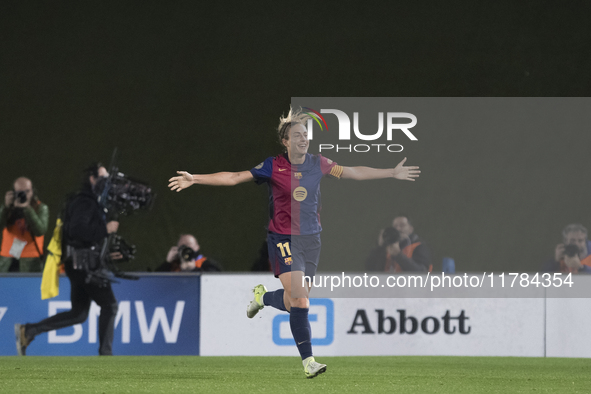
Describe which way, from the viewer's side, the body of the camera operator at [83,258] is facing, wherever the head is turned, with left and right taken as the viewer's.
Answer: facing to the right of the viewer

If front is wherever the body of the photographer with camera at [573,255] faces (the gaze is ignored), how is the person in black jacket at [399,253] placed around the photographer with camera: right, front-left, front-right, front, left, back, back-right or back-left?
right

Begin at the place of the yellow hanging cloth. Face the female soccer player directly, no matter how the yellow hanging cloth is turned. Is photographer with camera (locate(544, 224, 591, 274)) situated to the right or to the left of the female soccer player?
left

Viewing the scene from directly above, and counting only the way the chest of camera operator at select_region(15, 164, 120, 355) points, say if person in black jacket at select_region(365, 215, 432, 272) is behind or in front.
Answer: in front

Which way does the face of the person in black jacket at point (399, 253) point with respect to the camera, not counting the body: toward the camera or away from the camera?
toward the camera

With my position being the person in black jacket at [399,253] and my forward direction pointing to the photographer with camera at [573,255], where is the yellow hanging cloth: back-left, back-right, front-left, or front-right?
back-right

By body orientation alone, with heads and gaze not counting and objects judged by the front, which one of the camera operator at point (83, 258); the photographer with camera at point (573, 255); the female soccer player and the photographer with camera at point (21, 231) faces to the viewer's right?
the camera operator

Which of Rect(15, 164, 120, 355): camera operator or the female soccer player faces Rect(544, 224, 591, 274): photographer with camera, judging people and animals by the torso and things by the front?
the camera operator

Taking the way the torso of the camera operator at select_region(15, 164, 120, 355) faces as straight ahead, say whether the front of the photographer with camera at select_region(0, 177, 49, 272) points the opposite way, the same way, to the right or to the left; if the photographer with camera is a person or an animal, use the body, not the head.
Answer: to the right

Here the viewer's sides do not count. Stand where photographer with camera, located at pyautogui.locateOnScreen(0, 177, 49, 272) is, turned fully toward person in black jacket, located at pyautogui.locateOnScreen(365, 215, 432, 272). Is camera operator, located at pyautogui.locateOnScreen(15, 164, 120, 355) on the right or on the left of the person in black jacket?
right

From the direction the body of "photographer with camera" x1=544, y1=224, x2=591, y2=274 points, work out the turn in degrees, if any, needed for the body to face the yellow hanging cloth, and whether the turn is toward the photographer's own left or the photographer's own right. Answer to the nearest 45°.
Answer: approximately 45° to the photographer's own right

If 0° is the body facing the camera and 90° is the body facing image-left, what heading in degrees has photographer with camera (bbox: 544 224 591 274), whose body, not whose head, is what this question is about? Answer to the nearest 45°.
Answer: approximately 0°

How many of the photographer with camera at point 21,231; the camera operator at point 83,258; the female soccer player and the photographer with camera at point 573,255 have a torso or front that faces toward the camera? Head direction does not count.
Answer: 3

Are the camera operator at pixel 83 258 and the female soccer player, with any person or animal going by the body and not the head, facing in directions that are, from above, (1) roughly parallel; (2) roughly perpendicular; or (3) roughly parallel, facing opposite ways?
roughly perpendicular

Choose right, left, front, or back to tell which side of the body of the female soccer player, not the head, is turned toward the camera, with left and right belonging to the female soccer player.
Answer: front

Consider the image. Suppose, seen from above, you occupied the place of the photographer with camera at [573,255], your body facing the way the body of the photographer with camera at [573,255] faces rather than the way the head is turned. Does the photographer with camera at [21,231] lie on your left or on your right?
on your right

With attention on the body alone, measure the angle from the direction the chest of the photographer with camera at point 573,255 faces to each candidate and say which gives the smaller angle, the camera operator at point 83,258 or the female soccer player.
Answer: the female soccer player
